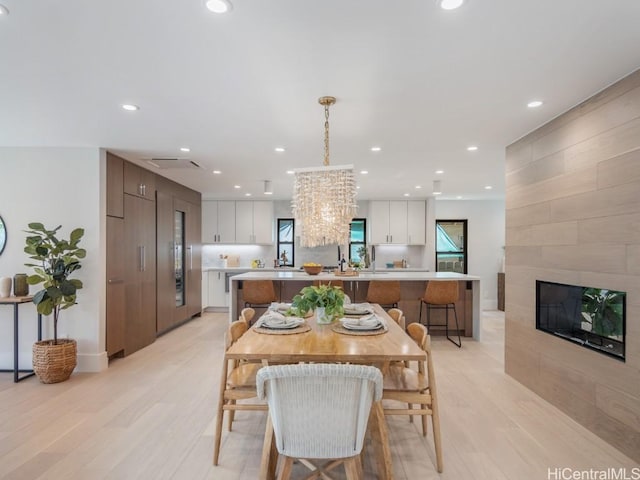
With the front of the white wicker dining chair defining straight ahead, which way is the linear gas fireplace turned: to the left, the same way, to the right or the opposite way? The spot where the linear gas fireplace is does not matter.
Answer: to the left

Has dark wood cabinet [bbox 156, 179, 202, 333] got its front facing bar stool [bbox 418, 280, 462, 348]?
yes

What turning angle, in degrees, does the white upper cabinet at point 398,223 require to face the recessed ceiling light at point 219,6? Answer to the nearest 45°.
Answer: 0° — it already faces it

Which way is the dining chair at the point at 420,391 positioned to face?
to the viewer's left

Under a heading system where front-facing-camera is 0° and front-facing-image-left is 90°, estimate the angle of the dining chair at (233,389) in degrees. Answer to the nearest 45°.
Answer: approximately 270°

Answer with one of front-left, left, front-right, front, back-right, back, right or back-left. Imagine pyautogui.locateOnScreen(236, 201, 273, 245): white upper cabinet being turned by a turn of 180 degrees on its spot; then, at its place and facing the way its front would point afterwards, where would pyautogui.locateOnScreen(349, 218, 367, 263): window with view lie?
right

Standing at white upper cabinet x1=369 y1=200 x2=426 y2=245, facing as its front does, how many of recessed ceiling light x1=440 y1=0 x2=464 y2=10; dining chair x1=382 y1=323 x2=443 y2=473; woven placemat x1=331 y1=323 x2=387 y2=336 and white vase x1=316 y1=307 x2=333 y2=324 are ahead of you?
4

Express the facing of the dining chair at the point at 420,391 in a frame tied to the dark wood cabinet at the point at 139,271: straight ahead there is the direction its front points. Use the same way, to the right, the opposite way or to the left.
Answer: the opposite way

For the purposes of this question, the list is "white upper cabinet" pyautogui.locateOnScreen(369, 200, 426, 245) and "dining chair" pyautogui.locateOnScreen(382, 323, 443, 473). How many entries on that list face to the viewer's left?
1

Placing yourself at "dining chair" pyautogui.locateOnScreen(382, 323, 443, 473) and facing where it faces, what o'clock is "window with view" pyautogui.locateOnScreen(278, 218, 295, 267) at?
The window with view is roughly at 2 o'clock from the dining chair.

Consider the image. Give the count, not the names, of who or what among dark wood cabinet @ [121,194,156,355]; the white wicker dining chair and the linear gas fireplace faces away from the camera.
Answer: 1

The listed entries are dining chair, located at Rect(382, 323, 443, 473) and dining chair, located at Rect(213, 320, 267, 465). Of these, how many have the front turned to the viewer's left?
1

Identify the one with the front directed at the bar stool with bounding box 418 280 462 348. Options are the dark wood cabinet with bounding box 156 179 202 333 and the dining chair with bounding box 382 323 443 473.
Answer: the dark wood cabinet
